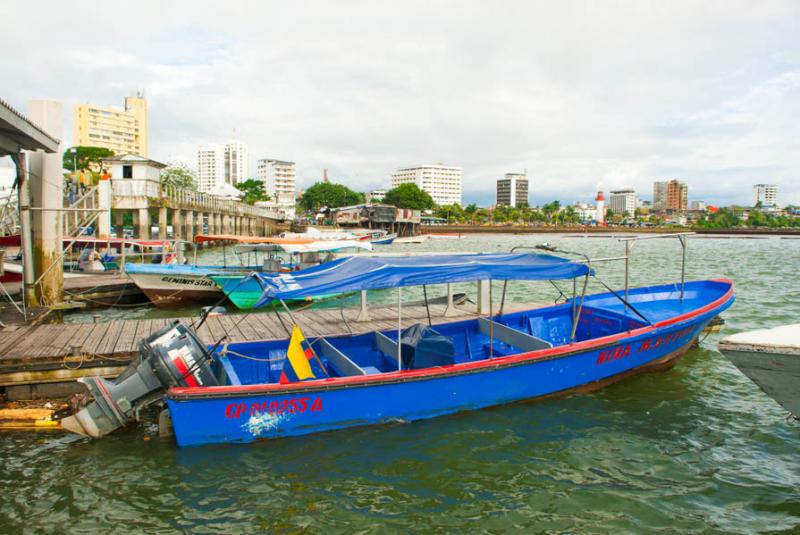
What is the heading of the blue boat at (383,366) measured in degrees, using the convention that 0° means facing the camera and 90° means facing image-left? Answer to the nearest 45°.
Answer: approximately 225°

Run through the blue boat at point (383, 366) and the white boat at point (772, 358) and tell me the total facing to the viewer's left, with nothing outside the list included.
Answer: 1

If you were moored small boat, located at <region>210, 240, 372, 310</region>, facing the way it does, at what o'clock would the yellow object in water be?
The yellow object in water is roughly at 11 o'clock from the moored small boat.

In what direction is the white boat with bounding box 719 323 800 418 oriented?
to the viewer's left

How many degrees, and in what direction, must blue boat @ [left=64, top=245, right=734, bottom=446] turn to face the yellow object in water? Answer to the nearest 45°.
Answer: approximately 135° to its left

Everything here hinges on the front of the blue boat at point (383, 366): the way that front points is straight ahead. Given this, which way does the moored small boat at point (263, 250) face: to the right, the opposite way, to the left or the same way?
the opposite way

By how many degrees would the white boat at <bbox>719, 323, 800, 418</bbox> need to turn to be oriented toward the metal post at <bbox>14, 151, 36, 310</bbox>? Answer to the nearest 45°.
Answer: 0° — it already faces it

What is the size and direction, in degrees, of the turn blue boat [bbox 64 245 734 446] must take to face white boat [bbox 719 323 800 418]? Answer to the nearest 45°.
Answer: approximately 90° to its right

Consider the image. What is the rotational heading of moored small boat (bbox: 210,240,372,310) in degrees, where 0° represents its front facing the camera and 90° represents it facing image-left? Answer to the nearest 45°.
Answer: approximately 45°

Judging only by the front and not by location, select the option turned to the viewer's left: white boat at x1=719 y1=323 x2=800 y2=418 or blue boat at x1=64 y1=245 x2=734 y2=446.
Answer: the white boat
